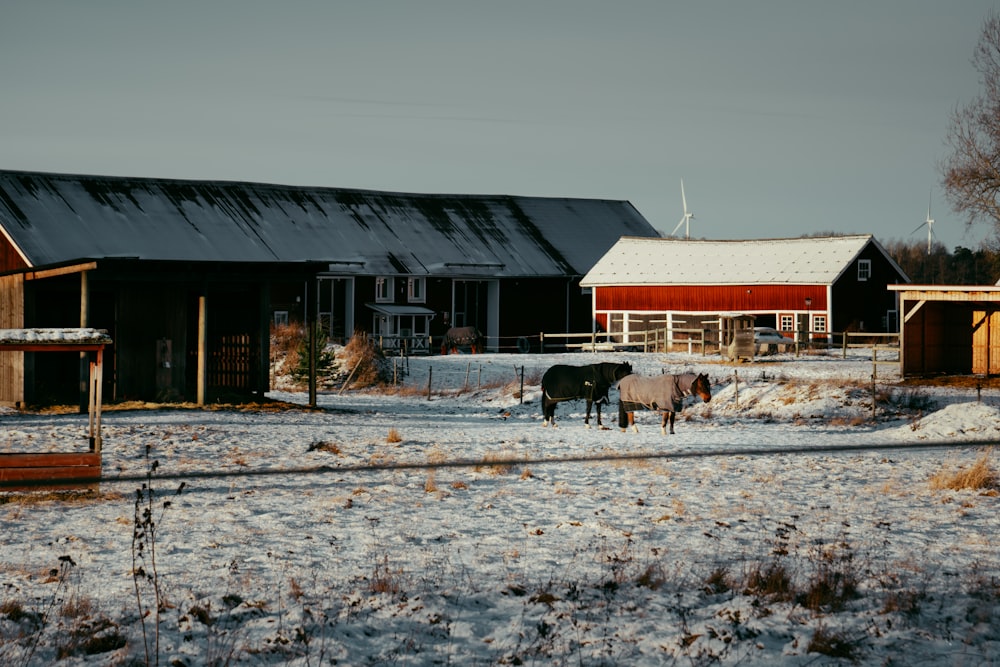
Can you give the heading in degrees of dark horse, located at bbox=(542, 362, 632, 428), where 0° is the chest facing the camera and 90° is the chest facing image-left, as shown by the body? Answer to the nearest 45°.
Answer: approximately 270°

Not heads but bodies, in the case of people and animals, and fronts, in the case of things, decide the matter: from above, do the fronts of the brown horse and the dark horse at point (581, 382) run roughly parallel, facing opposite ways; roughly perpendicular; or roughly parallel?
roughly parallel

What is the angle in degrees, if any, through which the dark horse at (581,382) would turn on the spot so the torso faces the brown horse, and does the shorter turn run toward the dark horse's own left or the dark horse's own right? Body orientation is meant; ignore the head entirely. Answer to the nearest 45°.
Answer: approximately 45° to the dark horse's own right

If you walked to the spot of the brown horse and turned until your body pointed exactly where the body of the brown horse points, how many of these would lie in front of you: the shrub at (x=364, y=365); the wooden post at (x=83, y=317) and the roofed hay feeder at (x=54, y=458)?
0

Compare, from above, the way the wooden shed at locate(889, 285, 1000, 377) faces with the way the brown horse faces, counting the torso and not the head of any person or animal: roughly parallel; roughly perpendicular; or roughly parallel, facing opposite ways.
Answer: roughly perpendicular

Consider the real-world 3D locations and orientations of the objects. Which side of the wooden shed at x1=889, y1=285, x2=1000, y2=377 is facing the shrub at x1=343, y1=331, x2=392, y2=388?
right

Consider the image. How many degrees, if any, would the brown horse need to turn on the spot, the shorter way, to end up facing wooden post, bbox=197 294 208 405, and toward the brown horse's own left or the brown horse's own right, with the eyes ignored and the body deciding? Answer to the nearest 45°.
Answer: approximately 180°

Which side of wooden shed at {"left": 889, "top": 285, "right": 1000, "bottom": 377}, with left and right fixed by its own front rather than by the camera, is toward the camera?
front

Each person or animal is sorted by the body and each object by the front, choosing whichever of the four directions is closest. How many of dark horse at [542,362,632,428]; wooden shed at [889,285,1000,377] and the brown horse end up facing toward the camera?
1

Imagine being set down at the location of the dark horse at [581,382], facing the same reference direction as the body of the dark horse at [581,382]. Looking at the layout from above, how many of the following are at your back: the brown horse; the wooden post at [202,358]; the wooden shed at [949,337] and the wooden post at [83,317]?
2

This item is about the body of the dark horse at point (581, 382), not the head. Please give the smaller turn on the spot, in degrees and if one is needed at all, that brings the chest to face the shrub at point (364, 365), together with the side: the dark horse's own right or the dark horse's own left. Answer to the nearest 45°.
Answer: approximately 135° to the dark horse's own left

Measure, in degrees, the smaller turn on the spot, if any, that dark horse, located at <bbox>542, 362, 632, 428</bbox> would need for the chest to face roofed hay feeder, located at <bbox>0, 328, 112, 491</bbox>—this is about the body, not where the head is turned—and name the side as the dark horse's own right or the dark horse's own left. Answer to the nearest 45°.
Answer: approximately 135° to the dark horse's own right

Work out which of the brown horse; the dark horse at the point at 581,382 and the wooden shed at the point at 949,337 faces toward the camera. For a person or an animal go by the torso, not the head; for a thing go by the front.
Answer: the wooden shed

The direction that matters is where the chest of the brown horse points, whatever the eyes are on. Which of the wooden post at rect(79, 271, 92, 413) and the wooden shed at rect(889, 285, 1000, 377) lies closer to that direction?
the wooden shed

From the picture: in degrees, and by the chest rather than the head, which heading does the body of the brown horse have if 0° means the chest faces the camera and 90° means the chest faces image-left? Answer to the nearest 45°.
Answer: approximately 270°
